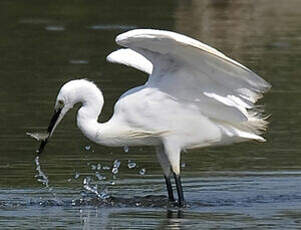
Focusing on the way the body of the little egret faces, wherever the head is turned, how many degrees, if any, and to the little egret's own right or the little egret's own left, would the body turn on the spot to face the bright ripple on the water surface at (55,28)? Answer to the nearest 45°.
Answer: approximately 90° to the little egret's own right

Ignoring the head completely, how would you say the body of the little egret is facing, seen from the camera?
to the viewer's left

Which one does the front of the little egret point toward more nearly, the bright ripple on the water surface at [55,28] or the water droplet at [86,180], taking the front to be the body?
the water droplet
